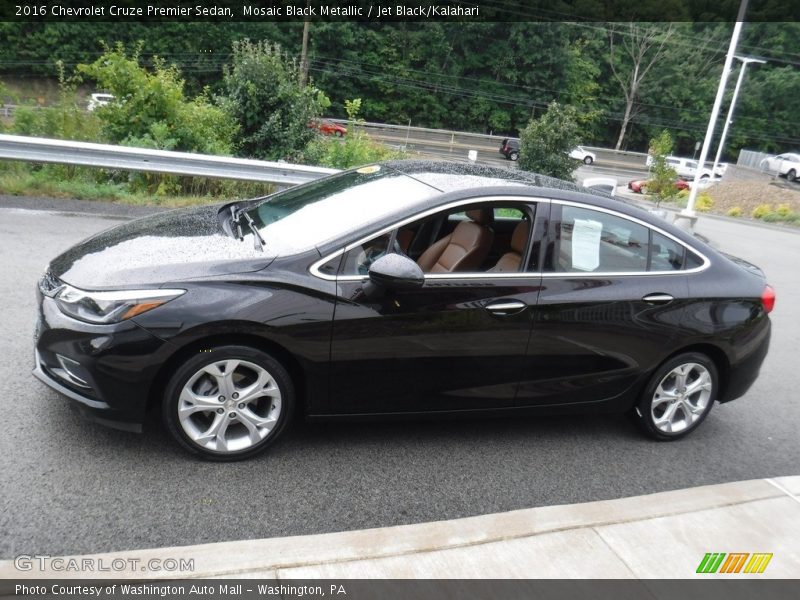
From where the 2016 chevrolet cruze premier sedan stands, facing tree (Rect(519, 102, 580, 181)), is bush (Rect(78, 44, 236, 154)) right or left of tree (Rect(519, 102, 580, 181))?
left

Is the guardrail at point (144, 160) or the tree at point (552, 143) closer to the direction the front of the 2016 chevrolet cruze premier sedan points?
the guardrail

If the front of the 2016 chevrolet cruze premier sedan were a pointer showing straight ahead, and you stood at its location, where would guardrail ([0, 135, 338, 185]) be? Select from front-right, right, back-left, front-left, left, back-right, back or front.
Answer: front-right

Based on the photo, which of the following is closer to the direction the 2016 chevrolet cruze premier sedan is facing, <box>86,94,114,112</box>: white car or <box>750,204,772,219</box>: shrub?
the white car

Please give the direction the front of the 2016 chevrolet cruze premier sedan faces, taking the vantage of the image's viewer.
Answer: facing to the left of the viewer

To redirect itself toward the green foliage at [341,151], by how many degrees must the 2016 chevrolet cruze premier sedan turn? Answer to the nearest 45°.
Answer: approximately 90° to its right

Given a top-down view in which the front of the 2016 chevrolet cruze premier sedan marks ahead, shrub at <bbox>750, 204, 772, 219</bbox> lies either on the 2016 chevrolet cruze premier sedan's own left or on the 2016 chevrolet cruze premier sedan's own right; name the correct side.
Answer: on the 2016 chevrolet cruze premier sedan's own right

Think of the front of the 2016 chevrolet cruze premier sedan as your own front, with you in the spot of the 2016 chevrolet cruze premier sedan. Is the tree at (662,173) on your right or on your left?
on your right

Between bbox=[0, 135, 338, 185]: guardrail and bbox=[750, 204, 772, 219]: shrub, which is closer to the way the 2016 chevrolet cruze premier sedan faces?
the guardrail

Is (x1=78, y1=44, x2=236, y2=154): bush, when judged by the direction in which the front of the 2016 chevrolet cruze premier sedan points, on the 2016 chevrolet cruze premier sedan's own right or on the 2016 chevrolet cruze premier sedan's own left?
on the 2016 chevrolet cruze premier sedan's own right

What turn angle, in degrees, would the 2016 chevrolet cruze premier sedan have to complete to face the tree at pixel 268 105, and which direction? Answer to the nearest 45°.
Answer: approximately 90° to its right

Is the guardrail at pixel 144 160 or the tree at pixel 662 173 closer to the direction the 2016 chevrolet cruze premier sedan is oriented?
the guardrail

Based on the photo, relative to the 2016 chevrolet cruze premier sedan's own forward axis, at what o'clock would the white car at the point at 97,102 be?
The white car is roughly at 2 o'clock from the 2016 chevrolet cruze premier sedan.

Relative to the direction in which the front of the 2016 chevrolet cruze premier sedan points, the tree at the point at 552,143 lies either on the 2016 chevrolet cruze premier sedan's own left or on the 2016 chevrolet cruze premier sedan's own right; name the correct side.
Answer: on the 2016 chevrolet cruze premier sedan's own right
